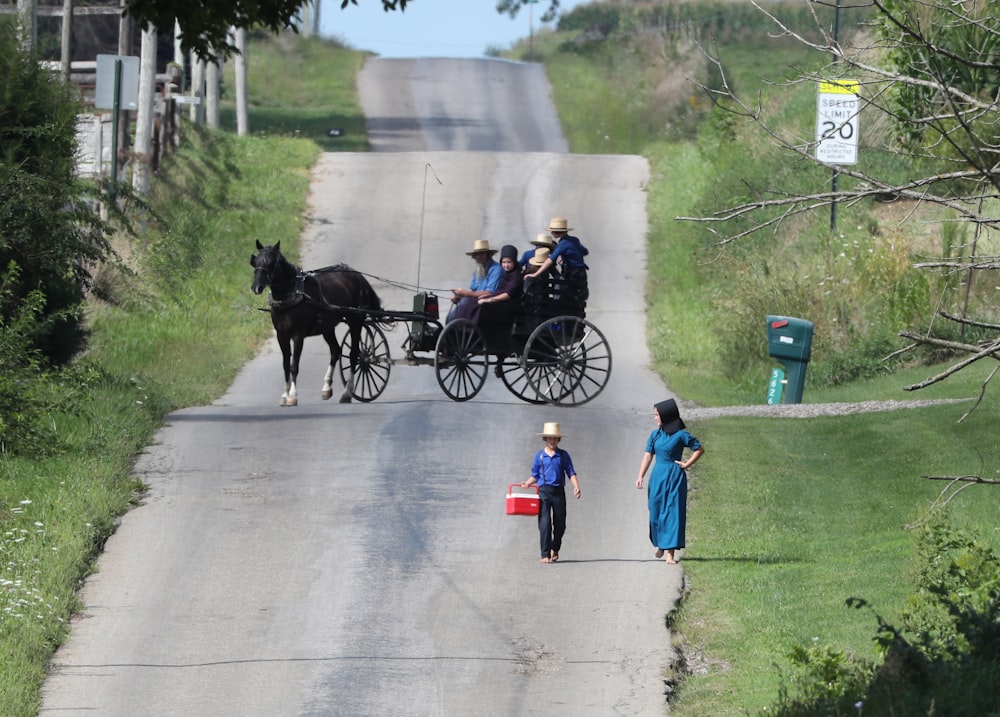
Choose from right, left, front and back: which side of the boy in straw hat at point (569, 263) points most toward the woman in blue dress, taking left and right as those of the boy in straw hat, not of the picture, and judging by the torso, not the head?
left

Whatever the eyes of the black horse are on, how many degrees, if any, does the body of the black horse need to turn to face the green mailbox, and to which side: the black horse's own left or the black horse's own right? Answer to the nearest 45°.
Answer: approximately 135° to the black horse's own left

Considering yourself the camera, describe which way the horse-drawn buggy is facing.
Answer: facing to the left of the viewer

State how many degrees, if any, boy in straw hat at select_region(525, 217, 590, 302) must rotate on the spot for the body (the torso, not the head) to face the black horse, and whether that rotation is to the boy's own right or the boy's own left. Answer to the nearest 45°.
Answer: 0° — they already face it

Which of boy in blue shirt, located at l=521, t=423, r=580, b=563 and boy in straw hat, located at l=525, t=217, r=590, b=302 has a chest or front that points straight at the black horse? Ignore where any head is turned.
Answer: the boy in straw hat

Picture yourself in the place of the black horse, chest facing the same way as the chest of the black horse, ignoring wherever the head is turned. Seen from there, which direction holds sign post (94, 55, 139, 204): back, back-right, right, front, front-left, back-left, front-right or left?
right

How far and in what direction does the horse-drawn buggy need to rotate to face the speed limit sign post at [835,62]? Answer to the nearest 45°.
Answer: approximately 180°

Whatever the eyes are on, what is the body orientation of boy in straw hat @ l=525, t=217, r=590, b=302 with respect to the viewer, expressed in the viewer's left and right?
facing to the left of the viewer

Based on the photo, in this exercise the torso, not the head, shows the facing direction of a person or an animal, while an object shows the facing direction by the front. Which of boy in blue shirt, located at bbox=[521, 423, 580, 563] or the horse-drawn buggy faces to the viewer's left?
the horse-drawn buggy

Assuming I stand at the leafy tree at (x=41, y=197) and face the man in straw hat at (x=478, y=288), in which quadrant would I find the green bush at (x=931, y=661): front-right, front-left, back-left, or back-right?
front-right

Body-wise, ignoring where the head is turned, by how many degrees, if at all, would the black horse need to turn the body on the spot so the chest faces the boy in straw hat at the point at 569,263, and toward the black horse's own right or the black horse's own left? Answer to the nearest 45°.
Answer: approximately 135° to the black horse's own left

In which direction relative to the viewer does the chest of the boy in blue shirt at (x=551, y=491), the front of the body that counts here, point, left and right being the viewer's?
facing the viewer
